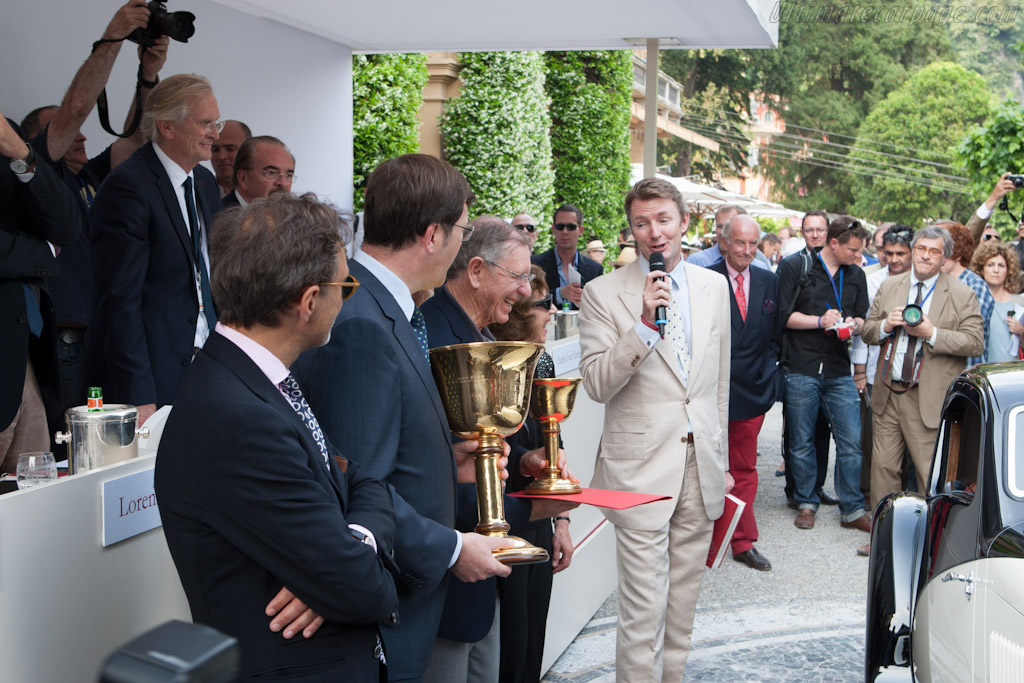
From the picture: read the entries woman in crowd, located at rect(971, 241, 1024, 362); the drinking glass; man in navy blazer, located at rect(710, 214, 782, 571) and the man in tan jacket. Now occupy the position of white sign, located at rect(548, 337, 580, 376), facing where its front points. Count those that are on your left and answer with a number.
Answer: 3

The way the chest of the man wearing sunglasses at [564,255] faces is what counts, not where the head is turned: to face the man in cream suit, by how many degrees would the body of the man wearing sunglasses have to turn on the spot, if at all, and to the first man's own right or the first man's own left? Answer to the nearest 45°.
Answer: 0° — they already face them

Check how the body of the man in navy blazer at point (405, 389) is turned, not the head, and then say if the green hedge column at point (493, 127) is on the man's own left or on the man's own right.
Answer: on the man's own left

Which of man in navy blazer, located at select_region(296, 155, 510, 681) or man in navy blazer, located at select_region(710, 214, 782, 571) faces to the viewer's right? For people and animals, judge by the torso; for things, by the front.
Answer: man in navy blazer, located at select_region(296, 155, 510, 681)

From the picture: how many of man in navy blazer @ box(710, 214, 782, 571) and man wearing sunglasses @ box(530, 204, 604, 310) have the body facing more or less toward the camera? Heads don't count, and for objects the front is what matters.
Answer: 2

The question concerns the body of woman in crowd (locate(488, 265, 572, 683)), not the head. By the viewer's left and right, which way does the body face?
facing to the right of the viewer

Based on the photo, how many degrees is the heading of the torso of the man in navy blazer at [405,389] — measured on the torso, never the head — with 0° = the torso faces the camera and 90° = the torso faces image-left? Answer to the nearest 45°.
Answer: approximately 270°

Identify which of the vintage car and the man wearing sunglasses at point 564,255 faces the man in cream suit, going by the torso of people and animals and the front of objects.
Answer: the man wearing sunglasses
